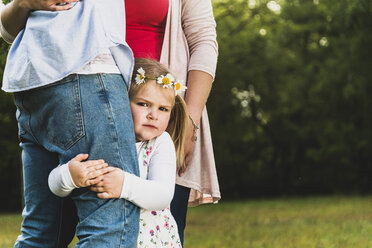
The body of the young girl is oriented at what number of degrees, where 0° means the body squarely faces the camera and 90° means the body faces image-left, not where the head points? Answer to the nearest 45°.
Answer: approximately 45°

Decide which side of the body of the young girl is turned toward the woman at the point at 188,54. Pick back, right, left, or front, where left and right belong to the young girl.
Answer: back

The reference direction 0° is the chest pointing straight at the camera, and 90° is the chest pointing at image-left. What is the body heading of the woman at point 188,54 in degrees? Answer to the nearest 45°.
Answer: approximately 45°
